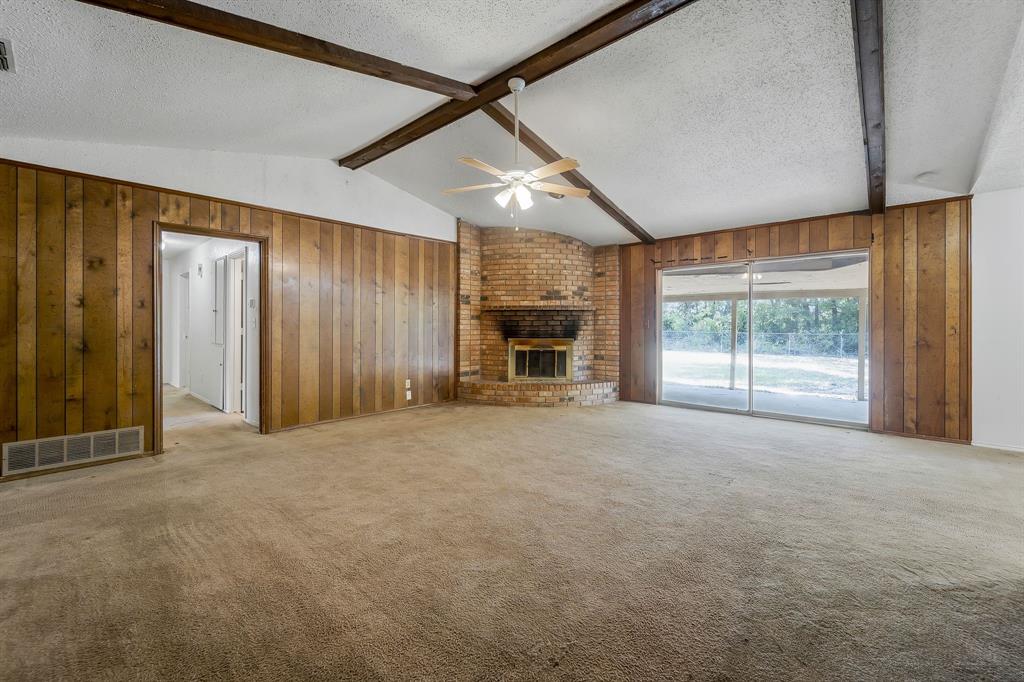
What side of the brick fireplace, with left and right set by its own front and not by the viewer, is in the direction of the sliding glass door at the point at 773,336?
left

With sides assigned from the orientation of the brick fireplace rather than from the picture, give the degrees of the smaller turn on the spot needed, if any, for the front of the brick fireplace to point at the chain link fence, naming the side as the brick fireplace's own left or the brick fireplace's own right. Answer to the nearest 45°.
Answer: approximately 90° to the brick fireplace's own left

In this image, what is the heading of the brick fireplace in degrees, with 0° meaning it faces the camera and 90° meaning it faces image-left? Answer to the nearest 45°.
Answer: approximately 0°

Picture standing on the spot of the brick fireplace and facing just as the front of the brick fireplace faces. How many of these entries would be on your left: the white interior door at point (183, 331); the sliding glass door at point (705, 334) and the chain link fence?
2

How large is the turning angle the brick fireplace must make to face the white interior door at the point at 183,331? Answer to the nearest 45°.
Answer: approximately 90° to its right

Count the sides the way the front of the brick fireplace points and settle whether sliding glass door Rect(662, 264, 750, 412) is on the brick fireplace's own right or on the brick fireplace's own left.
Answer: on the brick fireplace's own left
